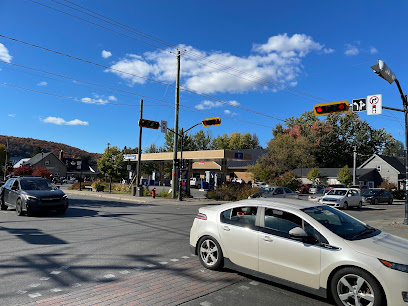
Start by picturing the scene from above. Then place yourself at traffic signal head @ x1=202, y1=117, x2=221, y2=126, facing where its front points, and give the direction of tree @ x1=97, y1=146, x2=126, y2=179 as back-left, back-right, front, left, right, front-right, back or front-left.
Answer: back-right

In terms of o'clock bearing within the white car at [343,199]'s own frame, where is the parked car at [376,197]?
The parked car is roughly at 5 o'clock from the white car.

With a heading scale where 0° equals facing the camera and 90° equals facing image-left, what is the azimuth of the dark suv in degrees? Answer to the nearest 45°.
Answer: approximately 315°

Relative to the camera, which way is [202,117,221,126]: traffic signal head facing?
toward the camera

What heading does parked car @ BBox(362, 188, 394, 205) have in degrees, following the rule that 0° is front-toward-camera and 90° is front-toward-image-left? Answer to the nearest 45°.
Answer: approximately 45°

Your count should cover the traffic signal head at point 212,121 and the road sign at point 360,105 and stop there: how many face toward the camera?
2

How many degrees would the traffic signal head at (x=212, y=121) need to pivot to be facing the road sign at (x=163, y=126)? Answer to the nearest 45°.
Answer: approximately 90° to its right

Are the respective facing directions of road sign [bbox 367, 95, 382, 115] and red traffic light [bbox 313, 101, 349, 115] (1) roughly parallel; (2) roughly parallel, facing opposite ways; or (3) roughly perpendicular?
roughly parallel

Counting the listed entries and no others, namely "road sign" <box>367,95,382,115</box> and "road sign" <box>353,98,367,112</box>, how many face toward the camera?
2

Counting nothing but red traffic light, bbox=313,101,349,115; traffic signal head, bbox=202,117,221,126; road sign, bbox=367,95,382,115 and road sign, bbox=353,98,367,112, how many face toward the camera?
4

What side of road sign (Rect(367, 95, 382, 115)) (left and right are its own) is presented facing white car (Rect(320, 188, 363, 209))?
back

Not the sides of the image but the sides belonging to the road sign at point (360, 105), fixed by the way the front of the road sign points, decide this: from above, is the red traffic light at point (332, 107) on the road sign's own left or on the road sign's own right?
on the road sign's own right

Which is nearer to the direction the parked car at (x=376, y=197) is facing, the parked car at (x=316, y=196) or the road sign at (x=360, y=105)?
the parked car

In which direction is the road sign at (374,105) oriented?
toward the camera

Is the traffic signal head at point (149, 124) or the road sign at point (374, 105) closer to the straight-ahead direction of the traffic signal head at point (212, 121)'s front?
the road sign

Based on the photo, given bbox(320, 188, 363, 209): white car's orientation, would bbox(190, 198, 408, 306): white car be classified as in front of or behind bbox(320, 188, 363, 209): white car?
in front

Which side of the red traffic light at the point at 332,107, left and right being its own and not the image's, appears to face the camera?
front

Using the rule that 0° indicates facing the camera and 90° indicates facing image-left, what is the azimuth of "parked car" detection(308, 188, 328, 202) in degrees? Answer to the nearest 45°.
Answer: approximately 45°

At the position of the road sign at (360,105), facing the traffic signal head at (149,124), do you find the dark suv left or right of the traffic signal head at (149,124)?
left

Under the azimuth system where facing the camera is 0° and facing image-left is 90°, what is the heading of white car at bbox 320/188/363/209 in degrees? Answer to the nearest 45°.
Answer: approximately 45°
